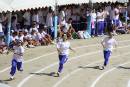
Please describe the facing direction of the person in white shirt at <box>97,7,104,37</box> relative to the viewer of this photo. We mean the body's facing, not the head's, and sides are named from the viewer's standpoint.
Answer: facing the viewer

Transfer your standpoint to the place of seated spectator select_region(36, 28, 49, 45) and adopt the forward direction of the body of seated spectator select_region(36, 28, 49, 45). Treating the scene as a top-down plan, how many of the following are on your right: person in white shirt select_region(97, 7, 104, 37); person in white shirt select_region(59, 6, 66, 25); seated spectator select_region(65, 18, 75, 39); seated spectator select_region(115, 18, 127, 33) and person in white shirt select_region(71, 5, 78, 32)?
0

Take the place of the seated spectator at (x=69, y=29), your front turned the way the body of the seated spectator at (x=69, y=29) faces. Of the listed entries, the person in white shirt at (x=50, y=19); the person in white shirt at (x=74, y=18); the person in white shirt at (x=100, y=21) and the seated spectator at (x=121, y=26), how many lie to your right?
1

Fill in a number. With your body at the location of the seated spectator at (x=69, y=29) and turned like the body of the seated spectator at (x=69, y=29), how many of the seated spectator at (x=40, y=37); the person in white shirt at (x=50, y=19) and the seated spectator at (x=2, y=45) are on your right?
3

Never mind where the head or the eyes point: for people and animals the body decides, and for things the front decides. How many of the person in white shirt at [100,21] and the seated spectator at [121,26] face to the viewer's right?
0

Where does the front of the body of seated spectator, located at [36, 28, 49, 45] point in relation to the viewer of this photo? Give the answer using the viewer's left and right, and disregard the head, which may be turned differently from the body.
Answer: facing the viewer and to the right of the viewer

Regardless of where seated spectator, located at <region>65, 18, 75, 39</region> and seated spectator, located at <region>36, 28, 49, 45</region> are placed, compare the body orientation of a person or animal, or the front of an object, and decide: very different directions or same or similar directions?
same or similar directions

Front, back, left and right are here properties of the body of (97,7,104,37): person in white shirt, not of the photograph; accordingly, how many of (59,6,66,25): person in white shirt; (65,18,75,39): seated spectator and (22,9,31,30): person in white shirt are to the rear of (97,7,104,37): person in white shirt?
0

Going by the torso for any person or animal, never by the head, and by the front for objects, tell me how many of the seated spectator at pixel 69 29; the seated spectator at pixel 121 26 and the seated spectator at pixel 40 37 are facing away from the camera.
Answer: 0

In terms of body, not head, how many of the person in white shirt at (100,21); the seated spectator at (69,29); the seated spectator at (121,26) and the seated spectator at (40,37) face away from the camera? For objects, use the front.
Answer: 0

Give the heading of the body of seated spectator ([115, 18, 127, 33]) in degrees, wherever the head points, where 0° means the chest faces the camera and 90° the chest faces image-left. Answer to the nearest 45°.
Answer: approximately 45°

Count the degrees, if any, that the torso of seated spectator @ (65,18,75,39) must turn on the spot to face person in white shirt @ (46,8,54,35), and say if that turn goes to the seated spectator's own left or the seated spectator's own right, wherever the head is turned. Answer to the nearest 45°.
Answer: approximately 90° to the seated spectator's own right

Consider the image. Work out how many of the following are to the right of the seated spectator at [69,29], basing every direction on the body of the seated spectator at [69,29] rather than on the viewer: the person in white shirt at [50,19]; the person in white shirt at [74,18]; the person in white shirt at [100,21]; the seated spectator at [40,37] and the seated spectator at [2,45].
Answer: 3
